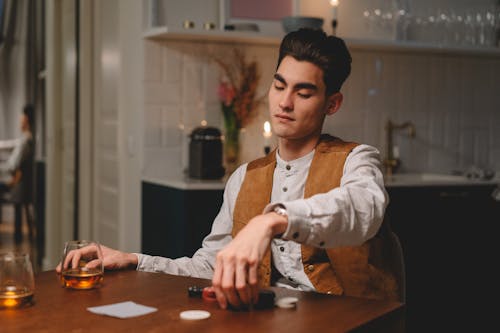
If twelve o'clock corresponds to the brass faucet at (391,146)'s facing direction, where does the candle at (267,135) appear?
The candle is roughly at 4 o'clock from the brass faucet.

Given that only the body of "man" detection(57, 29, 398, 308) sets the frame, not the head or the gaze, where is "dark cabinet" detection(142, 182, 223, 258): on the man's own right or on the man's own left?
on the man's own right

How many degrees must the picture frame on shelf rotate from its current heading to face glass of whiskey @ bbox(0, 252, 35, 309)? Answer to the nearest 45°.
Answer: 0° — it already faces it

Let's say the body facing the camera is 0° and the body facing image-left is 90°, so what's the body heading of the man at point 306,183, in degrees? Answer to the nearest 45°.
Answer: approximately 45°

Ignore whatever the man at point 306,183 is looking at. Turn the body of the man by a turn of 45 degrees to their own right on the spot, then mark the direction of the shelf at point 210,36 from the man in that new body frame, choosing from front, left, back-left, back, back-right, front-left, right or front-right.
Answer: right

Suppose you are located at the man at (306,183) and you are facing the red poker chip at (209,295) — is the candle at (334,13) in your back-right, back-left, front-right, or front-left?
back-right
